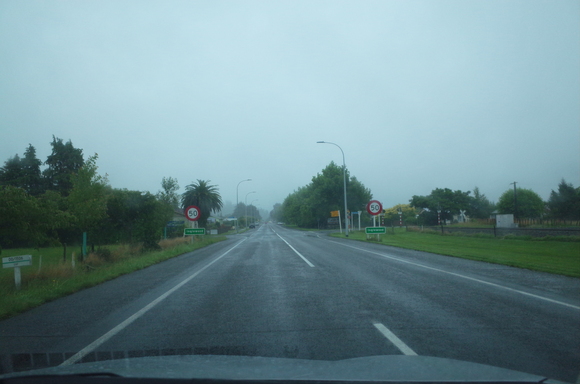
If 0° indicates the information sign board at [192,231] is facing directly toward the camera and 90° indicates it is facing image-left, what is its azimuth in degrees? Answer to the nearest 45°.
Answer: approximately 0°

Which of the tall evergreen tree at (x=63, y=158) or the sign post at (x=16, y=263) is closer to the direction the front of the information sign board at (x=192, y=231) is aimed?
the sign post

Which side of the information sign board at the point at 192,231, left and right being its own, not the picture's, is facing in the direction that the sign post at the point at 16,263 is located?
front

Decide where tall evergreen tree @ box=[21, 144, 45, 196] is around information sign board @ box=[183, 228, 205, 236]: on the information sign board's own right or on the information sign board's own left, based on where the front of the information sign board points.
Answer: on the information sign board's own right

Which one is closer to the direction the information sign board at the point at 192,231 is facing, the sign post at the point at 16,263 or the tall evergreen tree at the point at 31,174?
the sign post
